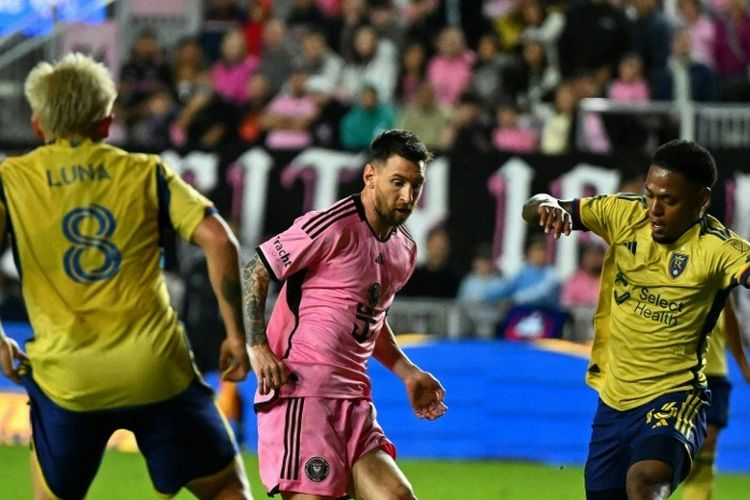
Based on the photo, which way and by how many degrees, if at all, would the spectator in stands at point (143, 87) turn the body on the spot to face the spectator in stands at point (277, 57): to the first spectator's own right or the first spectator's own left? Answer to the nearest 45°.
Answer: approximately 90° to the first spectator's own left

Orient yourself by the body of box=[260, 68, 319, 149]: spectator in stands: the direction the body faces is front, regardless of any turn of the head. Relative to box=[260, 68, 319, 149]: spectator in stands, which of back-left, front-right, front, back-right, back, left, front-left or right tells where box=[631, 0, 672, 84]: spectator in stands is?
left

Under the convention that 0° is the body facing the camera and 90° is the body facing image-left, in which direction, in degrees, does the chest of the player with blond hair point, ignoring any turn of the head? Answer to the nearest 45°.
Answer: approximately 180°

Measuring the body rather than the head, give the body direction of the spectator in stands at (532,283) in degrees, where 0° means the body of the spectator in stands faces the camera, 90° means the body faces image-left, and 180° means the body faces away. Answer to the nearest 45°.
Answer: approximately 0°

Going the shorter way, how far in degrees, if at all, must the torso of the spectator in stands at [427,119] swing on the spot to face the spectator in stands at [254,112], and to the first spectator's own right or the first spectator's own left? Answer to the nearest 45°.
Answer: approximately 90° to the first spectator's own right

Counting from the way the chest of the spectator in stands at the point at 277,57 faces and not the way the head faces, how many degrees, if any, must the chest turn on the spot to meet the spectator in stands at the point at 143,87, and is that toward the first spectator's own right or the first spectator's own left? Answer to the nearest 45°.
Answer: approximately 90° to the first spectator's own right

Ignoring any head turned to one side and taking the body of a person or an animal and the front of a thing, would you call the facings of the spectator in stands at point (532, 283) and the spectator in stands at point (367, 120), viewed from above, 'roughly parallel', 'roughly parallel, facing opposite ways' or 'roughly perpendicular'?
roughly parallel

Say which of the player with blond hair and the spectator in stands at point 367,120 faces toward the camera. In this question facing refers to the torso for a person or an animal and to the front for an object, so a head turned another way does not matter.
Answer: the spectator in stands

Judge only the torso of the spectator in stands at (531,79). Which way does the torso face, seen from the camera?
toward the camera

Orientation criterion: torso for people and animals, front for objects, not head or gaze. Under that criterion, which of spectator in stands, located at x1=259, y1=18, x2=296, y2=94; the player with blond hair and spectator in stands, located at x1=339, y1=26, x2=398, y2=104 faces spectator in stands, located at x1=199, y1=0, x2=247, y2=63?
the player with blond hair

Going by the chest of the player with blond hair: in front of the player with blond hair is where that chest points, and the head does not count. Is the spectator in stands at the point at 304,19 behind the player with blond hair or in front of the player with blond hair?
in front

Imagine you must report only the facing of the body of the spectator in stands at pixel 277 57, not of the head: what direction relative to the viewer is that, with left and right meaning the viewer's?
facing the viewer

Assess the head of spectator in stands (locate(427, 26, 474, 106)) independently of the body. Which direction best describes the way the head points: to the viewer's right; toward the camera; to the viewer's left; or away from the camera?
toward the camera

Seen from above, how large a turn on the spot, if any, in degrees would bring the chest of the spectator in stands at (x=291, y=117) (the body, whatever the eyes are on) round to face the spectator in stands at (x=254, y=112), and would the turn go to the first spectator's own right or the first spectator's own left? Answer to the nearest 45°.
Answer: approximately 135° to the first spectator's own right

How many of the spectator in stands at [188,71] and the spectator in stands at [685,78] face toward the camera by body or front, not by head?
2

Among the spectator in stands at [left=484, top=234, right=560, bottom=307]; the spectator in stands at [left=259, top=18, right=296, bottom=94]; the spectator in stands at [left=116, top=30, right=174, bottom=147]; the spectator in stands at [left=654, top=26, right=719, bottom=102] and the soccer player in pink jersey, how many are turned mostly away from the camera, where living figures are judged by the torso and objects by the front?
0

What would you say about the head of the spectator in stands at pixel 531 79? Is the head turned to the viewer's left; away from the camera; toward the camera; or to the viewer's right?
toward the camera

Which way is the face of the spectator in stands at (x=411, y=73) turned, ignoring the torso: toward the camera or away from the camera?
toward the camera

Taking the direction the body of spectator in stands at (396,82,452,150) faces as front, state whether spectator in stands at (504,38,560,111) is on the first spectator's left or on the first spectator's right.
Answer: on the first spectator's left
